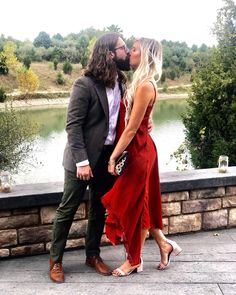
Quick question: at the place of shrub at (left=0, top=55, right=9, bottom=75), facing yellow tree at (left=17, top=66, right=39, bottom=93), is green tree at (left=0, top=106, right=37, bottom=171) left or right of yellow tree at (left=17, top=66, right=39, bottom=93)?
right

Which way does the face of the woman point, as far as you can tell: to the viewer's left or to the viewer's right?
to the viewer's left

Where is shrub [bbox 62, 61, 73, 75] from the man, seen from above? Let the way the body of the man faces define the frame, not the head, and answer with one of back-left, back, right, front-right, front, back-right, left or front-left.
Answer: back-left

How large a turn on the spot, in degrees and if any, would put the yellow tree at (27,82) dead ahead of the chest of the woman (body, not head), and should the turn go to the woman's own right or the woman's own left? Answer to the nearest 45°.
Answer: approximately 90° to the woman's own right

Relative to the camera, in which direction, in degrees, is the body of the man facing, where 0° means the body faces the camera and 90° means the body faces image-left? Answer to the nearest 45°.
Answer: approximately 315°

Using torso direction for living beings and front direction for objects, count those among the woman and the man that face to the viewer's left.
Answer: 1

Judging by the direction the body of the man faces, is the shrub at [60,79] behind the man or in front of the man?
behind

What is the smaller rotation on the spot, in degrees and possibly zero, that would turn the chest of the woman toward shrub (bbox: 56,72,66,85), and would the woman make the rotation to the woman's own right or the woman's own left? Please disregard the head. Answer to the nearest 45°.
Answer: approximately 90° to the woman's own right

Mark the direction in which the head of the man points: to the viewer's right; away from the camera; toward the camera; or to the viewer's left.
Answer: to the viewer's right

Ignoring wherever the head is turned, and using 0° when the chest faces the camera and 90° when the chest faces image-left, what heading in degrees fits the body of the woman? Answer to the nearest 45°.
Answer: approximately 90°

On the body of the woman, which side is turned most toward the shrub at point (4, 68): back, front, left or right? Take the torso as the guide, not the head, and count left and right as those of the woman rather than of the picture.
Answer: right
